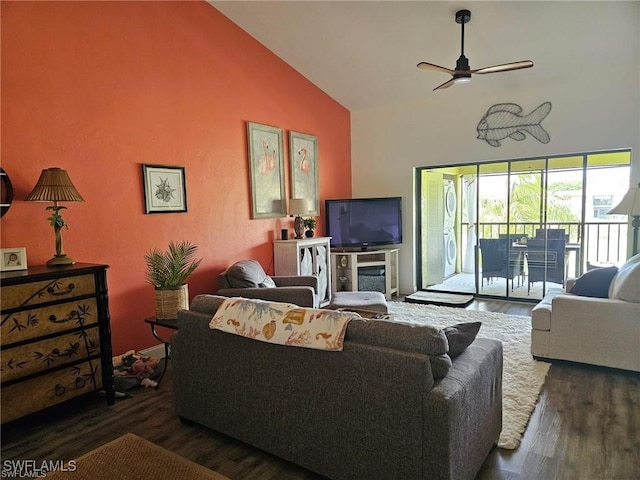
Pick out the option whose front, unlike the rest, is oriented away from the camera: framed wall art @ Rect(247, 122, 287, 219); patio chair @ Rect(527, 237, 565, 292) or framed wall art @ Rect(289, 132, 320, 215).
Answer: the patio chair

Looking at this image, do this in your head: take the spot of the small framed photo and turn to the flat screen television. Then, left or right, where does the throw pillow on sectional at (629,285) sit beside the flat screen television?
right

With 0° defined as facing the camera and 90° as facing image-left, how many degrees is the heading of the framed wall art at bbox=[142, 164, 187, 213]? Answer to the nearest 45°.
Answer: approximately 315°

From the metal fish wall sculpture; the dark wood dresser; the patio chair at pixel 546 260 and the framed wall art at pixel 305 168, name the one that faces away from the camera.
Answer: the patio chair

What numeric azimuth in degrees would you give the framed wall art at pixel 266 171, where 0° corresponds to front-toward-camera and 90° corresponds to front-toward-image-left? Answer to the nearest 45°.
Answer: approximately 315°

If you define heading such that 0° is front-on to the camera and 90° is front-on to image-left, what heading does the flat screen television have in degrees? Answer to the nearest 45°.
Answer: approximately 0°

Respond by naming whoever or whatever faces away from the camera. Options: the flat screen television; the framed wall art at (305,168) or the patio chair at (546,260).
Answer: the patio chair

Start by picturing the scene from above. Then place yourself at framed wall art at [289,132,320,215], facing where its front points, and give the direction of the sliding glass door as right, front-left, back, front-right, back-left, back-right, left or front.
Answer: front-left

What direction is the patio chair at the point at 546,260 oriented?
away from the camera

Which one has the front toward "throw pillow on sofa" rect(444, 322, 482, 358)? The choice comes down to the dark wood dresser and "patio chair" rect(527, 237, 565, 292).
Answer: the dark wood dresser

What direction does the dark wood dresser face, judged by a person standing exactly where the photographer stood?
facing the viewer and to the right of the viewer

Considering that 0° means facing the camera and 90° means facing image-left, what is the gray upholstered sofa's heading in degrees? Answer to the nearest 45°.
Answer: approximately 225°

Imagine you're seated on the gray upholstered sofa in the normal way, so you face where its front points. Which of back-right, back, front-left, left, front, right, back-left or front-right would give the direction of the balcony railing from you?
front

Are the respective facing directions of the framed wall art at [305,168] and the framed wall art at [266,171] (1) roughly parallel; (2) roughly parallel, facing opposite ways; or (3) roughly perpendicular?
roughly parallel

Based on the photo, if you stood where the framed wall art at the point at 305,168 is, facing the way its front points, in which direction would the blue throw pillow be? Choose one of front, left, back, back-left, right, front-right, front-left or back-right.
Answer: front

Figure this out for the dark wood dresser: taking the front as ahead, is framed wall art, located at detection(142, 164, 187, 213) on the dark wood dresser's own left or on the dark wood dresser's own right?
on the dark wood dresser's own left
